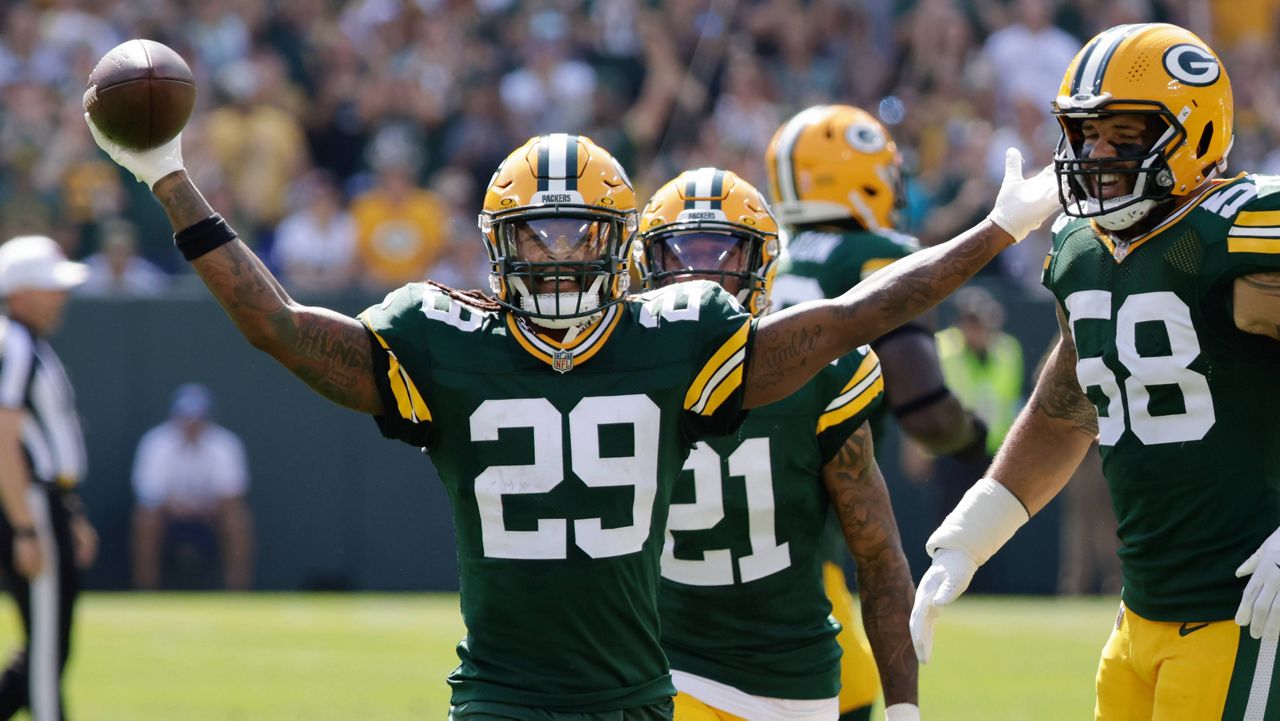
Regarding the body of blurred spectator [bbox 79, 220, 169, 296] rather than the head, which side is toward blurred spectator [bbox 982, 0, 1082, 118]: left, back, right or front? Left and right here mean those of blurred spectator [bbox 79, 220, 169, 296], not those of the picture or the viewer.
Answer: left

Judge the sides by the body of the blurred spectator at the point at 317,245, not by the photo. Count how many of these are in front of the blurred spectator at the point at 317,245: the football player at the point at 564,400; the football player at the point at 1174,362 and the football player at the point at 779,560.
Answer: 3

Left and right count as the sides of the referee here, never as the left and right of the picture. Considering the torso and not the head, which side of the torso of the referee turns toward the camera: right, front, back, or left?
right

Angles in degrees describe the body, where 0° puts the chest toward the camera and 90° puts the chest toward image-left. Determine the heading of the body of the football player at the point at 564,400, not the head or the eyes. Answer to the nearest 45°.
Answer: approximately 0°

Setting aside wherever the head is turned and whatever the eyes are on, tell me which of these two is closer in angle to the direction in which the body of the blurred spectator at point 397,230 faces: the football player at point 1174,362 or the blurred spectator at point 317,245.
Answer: the football player
